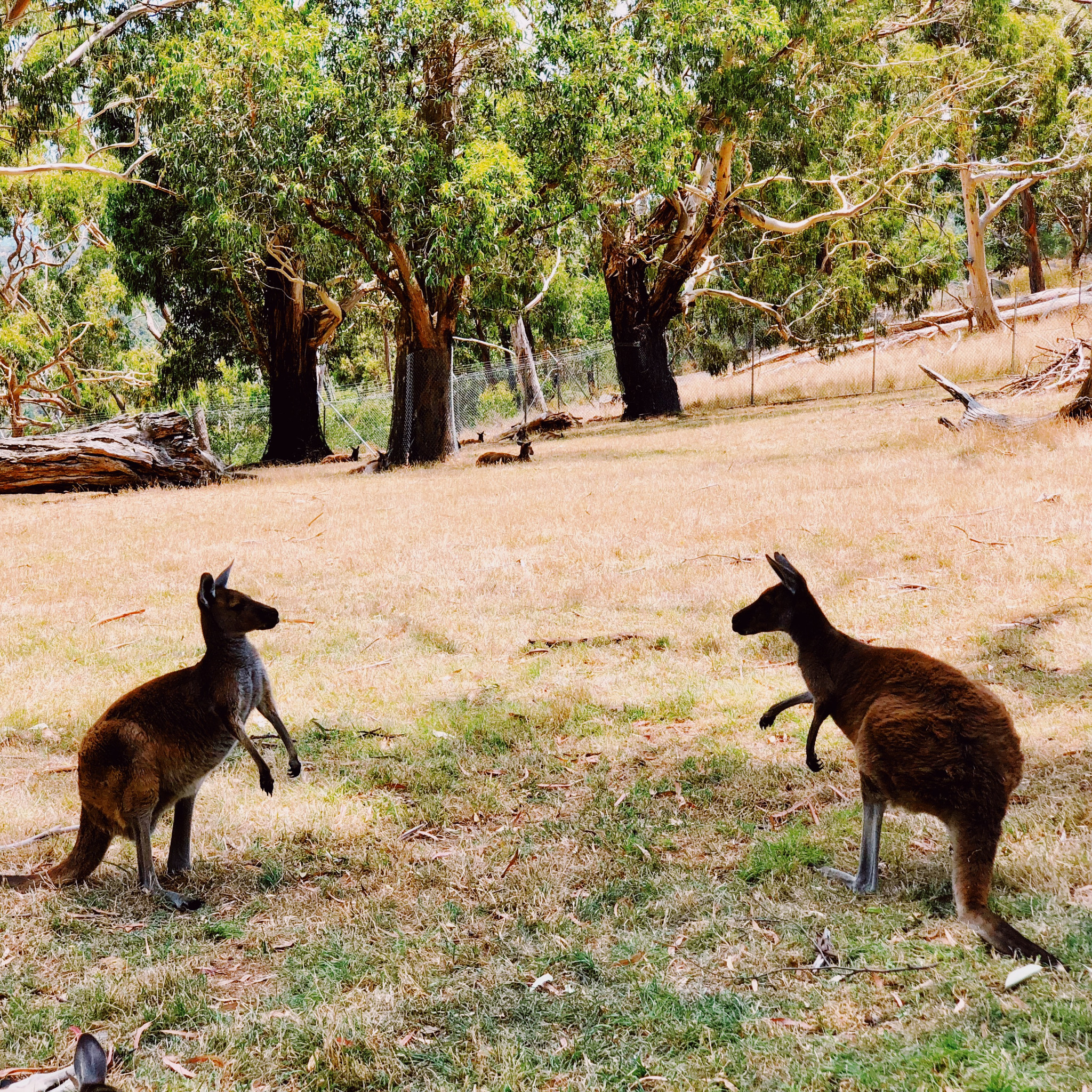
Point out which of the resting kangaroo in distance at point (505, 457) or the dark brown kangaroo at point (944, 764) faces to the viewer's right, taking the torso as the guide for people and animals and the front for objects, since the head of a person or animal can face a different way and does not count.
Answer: the resting kangaroo in distance

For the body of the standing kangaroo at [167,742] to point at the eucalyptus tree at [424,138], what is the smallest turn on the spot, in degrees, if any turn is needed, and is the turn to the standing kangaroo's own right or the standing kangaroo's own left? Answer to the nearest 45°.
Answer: approximately 90° to the standing kangaroo's own left

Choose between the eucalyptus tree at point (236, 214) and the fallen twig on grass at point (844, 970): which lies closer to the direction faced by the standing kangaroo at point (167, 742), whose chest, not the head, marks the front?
the fallen twig on grass

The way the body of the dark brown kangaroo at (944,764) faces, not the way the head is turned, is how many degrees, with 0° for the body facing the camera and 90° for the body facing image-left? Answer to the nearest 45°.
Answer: approximately 135°

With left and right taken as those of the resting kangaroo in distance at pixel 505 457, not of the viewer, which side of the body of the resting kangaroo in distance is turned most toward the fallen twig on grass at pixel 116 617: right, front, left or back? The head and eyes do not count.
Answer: right

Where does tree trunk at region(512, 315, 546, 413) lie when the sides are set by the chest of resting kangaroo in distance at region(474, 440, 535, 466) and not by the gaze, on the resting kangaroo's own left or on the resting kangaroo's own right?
on the resting kangaroo's own left

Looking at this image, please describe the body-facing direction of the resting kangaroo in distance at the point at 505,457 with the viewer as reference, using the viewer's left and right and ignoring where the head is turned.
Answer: facing to the right of the viewer

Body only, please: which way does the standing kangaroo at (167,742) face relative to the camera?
to the viewer's right

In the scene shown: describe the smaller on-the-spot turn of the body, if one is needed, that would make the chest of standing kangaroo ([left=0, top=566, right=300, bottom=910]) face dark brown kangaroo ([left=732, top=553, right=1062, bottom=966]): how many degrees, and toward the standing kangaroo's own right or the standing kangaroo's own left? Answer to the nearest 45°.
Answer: approximately 45° to the standing kangaroo's own right
